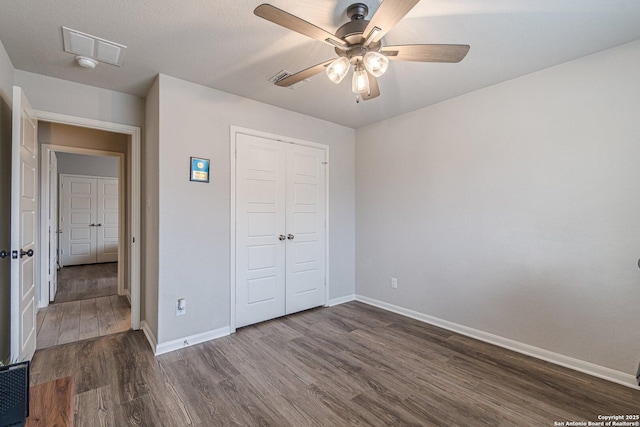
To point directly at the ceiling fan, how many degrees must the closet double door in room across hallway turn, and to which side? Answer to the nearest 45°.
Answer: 0° — it already faces it

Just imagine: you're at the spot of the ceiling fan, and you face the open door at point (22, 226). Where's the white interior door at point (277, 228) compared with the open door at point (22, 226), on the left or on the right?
right

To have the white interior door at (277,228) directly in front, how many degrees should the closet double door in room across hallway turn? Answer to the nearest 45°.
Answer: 0° — it already faces it

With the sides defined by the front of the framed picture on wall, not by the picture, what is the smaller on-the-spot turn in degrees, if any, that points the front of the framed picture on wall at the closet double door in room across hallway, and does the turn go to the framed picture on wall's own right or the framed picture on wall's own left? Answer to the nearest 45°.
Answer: approximately 135° to the framed picture on wall's own right

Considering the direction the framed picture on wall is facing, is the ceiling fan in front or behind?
in front

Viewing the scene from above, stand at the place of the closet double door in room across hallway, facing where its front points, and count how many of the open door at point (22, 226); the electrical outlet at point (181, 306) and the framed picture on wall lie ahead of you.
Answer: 3

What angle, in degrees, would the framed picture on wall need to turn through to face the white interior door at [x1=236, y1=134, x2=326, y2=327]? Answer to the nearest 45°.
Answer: approximately 90° to its left

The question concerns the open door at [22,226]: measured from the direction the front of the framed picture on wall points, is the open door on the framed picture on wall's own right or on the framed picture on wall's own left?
on the framed picture on wall's own right

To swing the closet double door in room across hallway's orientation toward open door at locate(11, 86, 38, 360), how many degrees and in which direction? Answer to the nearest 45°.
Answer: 0° — it already faces it

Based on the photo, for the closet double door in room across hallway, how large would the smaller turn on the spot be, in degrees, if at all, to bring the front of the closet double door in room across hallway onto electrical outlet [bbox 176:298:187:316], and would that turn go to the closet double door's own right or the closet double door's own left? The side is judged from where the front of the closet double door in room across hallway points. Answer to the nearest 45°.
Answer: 0° — it already faces it

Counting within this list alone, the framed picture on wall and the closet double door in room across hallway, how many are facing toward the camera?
2

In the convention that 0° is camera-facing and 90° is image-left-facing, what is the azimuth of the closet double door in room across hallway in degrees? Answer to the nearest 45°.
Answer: approximately 0°
